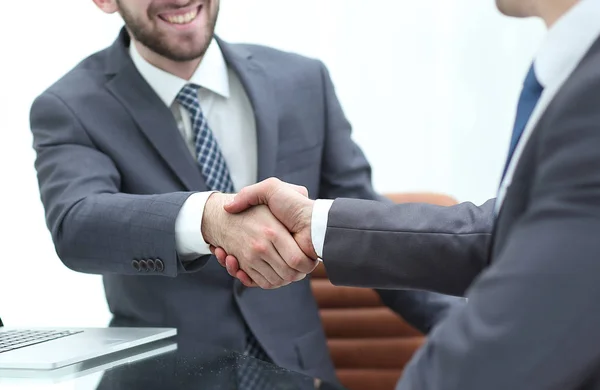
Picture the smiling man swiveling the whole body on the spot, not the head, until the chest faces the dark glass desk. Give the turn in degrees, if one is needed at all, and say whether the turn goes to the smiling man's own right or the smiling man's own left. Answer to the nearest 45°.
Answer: approximately 45° to the smiling man's own right

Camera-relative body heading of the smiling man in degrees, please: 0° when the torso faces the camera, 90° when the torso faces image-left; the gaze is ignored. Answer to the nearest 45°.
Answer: approximately 315°

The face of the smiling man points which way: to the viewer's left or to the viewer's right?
to the viewer's right

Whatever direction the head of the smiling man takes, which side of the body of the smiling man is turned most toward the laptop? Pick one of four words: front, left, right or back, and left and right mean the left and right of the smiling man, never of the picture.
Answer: right
